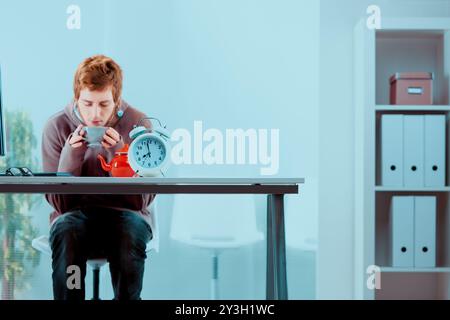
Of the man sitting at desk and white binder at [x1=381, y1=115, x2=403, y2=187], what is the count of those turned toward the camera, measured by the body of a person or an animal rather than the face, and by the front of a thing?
2

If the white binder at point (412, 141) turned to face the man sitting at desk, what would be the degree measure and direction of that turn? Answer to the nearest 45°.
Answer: approximately 45° to its right

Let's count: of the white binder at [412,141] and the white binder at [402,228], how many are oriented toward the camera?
2

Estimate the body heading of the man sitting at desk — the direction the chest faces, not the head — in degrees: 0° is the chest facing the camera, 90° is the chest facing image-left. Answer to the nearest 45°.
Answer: approximately 0°

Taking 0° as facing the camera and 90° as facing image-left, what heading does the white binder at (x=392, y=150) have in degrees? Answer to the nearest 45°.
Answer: approximately 0°

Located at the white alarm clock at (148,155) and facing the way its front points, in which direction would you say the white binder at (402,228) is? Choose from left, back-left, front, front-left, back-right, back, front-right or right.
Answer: back-left

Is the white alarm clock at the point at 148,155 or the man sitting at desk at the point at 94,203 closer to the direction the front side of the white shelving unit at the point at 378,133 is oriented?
the white alarm clock

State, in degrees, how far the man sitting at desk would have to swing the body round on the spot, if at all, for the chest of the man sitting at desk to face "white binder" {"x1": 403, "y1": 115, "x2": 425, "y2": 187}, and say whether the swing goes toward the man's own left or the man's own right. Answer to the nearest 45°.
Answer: approximately 90° to the man's own left

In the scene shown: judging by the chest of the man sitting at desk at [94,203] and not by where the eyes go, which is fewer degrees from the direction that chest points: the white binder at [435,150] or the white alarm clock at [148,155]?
the white alarm clock
